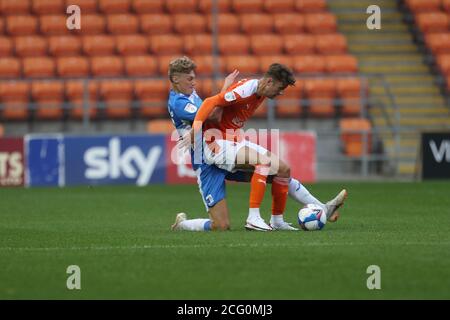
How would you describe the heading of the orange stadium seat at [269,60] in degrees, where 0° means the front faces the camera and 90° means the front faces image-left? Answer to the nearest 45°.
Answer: approximately 0°

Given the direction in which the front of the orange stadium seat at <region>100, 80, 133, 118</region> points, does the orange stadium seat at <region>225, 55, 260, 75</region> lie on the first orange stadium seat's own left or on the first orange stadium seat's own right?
on the first orange stadium seat's own left

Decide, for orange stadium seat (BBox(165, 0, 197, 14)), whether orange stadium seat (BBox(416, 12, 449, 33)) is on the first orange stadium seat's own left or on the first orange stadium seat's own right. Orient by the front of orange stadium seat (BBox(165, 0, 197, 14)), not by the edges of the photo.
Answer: on the first orange stadium seat's own left

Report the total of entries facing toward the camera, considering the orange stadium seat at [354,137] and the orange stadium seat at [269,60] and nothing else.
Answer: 2

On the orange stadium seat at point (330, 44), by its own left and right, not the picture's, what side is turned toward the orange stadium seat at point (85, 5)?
right

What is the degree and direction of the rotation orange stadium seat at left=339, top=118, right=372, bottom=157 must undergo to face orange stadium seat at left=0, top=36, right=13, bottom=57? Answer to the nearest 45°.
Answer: approximately 90° to its right

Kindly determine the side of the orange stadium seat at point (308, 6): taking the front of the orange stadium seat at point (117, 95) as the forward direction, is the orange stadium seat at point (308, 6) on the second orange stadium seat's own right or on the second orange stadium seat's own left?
on the second orange stadium seat's own left

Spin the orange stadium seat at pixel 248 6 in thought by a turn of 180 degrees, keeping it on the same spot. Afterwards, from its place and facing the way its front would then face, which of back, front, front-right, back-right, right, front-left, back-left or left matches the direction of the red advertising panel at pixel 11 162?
back-left
